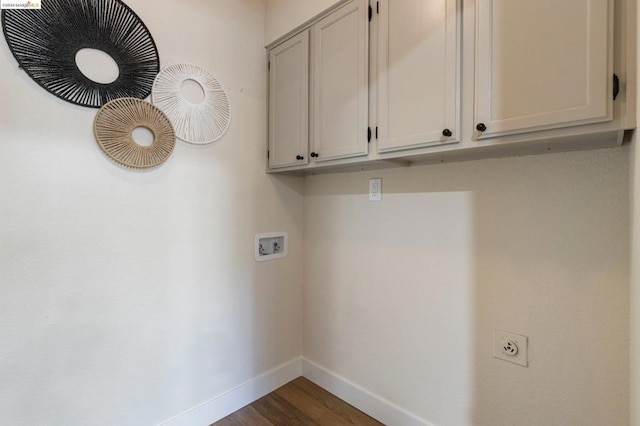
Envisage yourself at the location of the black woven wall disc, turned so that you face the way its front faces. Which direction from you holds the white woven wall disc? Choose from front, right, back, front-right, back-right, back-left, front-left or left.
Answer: front-left

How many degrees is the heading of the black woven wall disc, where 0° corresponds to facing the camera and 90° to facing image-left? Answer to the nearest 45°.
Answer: approximately 315°

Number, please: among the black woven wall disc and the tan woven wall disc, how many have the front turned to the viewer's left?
0

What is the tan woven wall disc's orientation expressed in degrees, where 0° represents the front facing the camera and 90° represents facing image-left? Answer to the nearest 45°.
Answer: approximately 315°
